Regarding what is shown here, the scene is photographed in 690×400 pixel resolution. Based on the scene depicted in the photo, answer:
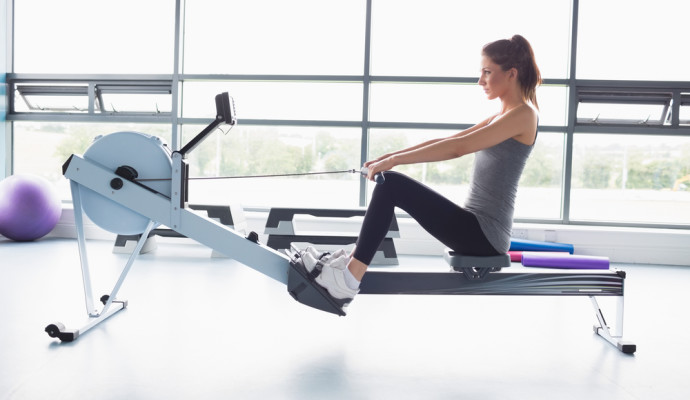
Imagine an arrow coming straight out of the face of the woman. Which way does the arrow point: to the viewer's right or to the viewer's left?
to the viewer's left

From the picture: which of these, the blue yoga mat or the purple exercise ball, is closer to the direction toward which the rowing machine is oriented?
the purple exercise ball

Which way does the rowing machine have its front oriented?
to the viewer's left

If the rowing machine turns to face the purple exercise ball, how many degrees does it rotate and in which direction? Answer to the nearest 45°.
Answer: approximately 45° to its right

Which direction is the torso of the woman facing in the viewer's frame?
to the viewer's left

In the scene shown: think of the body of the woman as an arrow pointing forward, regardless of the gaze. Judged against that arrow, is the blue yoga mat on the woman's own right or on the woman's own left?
on the woman's own right
